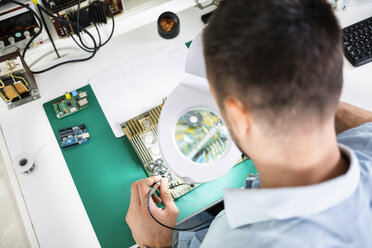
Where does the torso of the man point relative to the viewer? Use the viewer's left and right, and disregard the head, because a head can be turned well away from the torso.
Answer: facing away from the viewer and to the left of the viewer

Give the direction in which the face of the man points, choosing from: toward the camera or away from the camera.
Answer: away from the camera
